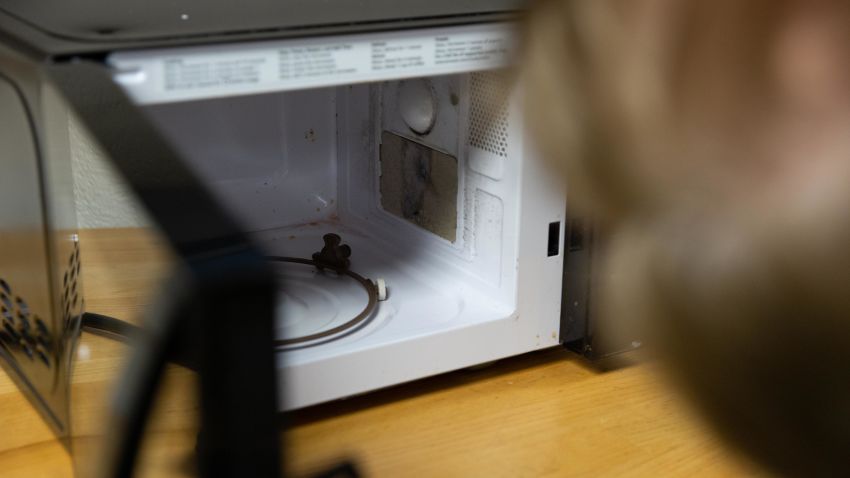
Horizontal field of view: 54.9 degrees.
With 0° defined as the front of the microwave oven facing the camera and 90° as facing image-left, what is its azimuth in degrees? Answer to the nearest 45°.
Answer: approximately 315°
